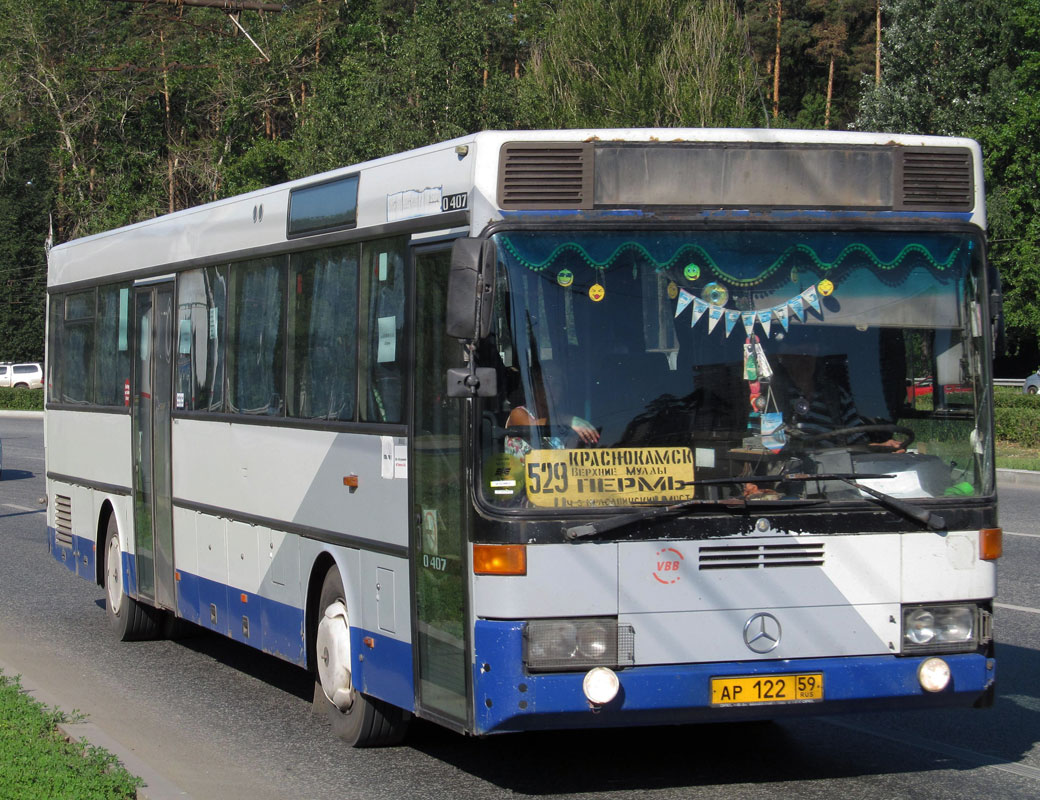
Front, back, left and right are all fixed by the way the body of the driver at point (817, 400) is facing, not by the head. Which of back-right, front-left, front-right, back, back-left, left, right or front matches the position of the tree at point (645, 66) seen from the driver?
back-left

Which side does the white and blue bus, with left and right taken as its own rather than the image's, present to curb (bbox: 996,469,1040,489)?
left

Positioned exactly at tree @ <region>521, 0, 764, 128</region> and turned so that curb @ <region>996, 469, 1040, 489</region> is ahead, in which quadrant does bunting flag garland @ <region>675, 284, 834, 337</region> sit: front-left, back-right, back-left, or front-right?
front-right

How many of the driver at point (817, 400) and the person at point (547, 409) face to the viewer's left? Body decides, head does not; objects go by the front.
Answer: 0

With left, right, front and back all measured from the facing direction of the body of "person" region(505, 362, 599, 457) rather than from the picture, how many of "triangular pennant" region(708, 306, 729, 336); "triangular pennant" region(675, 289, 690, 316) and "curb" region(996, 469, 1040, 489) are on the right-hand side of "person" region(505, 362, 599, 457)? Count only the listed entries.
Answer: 0

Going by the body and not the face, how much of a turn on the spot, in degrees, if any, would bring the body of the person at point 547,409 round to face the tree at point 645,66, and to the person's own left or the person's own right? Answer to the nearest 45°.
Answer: approximately 135° to the person's own left

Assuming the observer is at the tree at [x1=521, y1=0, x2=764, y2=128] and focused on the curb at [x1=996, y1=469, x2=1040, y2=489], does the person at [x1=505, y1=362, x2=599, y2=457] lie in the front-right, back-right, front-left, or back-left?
front-right

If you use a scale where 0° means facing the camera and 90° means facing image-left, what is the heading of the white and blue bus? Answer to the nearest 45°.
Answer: approximately 315°

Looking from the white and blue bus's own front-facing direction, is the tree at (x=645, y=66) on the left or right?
on its left

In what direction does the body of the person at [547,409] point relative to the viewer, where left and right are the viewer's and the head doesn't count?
facing the viewer and to the right of the viewer

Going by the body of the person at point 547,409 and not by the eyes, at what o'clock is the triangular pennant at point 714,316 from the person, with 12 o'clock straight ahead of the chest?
The triangular pennant is roughly at 10 o'clock from the person.

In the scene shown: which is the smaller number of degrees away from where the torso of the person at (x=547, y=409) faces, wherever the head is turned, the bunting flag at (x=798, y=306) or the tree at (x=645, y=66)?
the bunting flag
